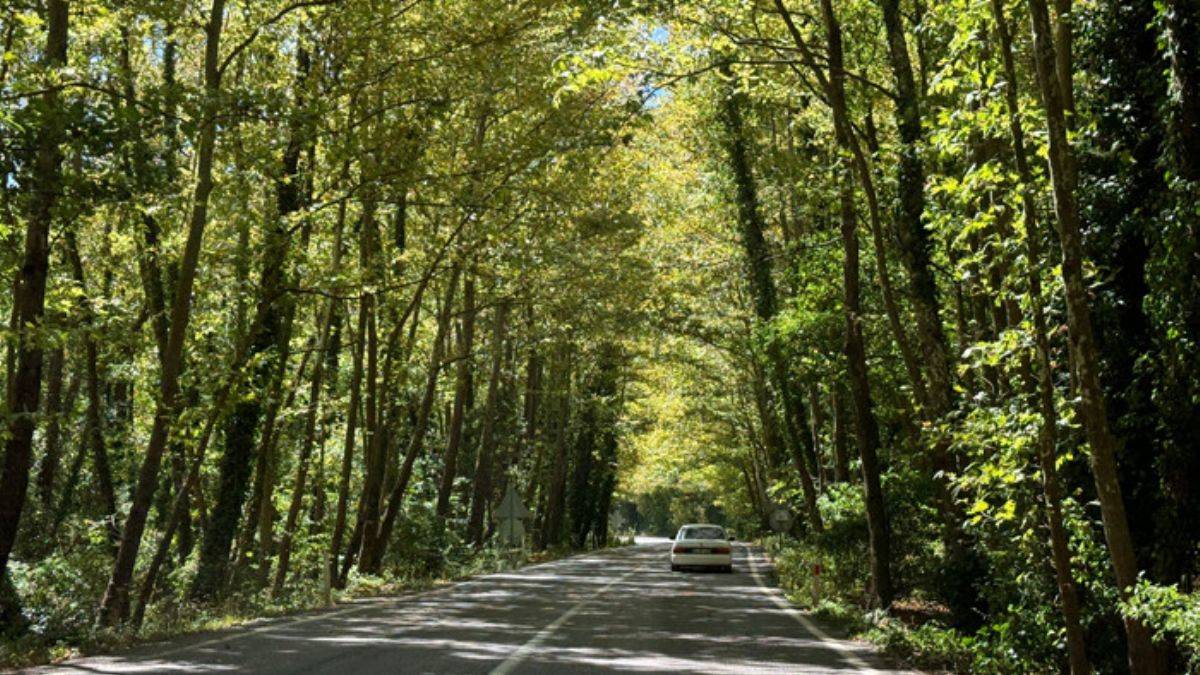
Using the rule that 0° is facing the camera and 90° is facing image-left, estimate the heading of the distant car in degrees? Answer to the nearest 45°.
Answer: approximately 180°

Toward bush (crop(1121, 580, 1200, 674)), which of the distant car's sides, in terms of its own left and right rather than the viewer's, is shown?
back
